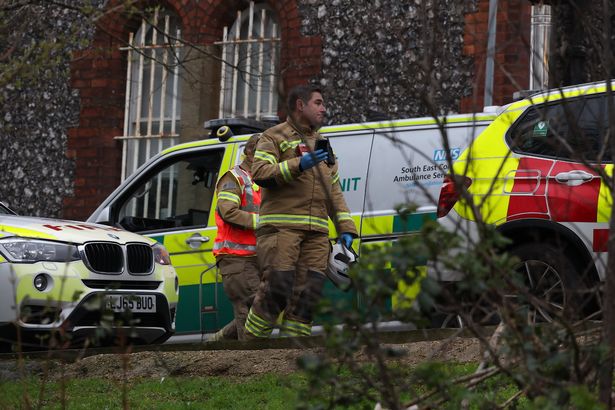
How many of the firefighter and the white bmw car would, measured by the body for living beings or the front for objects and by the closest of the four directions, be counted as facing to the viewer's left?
0

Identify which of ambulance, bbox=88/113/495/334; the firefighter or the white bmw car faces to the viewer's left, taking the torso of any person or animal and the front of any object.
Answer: the ambulance

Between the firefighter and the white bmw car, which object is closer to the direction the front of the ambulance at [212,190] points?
the white bmw car

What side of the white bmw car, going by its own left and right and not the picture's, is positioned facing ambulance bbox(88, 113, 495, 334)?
left

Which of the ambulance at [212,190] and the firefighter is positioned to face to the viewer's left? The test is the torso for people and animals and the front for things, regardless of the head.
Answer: the ambulance

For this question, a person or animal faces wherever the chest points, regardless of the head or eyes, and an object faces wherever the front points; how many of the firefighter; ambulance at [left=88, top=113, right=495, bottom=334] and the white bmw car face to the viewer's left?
1

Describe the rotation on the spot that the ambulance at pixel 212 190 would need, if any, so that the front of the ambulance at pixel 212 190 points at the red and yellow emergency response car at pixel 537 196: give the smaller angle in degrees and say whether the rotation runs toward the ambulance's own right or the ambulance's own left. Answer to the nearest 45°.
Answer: approximately 135° to the ambulance's own left

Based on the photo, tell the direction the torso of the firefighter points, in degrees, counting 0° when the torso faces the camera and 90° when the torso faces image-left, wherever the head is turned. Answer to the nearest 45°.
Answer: approximately 315°

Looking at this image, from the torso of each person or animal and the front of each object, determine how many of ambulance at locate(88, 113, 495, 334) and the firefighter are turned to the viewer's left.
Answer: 1

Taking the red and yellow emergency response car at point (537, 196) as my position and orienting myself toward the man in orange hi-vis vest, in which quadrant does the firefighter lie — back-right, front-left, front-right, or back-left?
front-left

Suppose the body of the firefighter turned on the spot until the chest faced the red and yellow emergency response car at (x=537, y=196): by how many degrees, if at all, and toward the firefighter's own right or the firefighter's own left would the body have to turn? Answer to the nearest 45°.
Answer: approximately 45° to the firefighter's own left

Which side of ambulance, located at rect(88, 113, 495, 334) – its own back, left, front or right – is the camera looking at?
left

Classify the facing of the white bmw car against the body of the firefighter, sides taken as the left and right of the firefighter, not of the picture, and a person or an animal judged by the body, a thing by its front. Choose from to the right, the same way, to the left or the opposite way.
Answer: the same way
